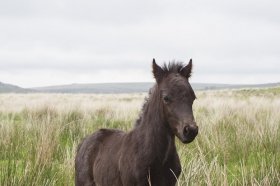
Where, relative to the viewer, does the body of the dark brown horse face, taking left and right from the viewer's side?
facing the viewer and to the right of the viewer
